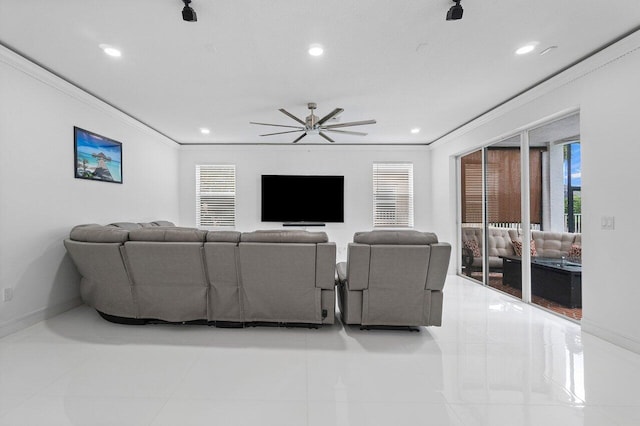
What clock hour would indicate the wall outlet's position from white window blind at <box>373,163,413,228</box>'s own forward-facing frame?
The wall outlet is roughly at 1 o'clock from the white window blind.

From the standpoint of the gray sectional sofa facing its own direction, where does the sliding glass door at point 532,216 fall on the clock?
The sliding glass door is roughly at 3 o'clock from the gray sectional sofa.

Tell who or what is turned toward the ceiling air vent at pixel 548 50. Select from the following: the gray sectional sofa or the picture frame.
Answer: the picture frame

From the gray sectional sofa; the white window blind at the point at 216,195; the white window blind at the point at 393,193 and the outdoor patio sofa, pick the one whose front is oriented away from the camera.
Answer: the gray sectional sofa

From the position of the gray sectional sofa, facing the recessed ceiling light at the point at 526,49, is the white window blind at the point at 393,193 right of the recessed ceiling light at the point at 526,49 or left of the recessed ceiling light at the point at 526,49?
left

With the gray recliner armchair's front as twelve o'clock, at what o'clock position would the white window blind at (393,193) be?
The white window blind is roughly at 12 o'clock from the gray recliner armchair.

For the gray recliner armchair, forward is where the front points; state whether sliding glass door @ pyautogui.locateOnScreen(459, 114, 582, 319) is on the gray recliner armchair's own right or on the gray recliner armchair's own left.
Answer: on the gray recliner armchair's own right

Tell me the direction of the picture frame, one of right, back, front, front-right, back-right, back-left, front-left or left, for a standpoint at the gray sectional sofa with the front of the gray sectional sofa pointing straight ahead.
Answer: front-left

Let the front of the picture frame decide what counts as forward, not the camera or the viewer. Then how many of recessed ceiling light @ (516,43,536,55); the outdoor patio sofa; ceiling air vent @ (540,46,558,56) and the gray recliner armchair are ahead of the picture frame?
4

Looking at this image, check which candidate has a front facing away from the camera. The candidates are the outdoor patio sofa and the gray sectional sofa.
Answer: the gray sectional sofa

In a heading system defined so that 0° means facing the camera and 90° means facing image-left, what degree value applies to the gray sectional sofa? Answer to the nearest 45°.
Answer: approximately 180°

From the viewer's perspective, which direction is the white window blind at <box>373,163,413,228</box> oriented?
toward the camera

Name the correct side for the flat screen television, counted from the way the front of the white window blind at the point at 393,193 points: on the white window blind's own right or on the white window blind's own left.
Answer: on the white window blind's own right

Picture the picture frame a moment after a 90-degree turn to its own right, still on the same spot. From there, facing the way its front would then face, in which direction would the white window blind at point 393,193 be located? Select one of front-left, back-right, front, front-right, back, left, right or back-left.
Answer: back-left

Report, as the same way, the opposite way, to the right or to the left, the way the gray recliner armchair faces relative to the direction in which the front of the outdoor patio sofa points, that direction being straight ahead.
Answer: the opposite way

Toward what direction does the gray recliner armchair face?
away from the camera

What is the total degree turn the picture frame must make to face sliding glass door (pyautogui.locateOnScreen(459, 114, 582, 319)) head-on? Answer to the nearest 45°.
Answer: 0° — it already faces it

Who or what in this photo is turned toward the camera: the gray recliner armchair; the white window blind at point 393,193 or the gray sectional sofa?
the white window blind

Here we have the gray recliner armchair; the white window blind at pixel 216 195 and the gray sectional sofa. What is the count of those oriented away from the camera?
2
